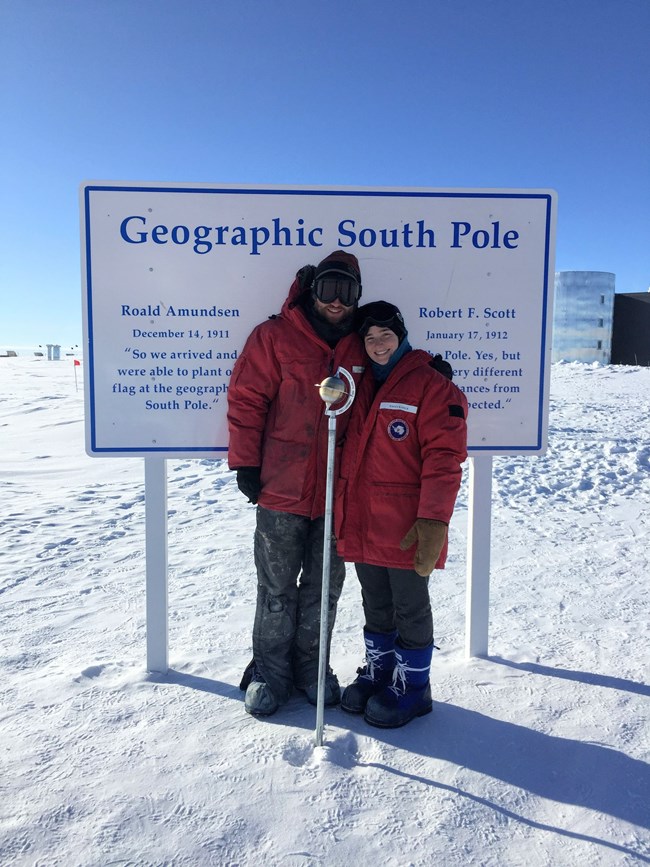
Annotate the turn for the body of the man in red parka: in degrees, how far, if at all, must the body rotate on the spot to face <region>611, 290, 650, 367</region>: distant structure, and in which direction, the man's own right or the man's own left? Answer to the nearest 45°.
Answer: approximately 135° to the man's own left

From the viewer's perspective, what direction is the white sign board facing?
toward the camera

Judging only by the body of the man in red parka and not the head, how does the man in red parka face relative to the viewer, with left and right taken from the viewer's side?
facing the viewer

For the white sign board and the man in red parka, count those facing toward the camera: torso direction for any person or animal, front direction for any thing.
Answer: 2

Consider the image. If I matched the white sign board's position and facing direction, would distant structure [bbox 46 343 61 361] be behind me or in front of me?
behind

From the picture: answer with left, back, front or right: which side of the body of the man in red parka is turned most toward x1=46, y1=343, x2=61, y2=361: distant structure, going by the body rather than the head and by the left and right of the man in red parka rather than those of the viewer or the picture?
back

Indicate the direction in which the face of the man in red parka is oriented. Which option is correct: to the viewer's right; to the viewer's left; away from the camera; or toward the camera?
toward the camera

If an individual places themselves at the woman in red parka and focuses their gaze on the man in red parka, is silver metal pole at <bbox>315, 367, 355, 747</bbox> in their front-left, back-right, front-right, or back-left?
front-left

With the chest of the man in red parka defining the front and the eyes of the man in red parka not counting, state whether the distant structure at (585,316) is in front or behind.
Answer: behind

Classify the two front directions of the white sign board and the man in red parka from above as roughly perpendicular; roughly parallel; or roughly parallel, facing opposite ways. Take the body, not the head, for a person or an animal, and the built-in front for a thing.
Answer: roughly parallel

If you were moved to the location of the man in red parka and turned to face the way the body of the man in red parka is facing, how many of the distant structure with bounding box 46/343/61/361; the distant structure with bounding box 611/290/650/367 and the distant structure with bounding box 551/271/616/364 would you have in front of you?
0

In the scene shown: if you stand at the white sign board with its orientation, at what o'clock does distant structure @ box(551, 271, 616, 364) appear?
The distant structure is roughly at 7 o'clock from the white sign board.

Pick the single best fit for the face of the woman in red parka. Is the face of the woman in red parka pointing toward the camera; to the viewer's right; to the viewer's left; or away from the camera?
toward the camera

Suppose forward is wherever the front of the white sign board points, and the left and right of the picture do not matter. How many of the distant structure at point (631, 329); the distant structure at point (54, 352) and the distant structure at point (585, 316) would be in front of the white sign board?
0
